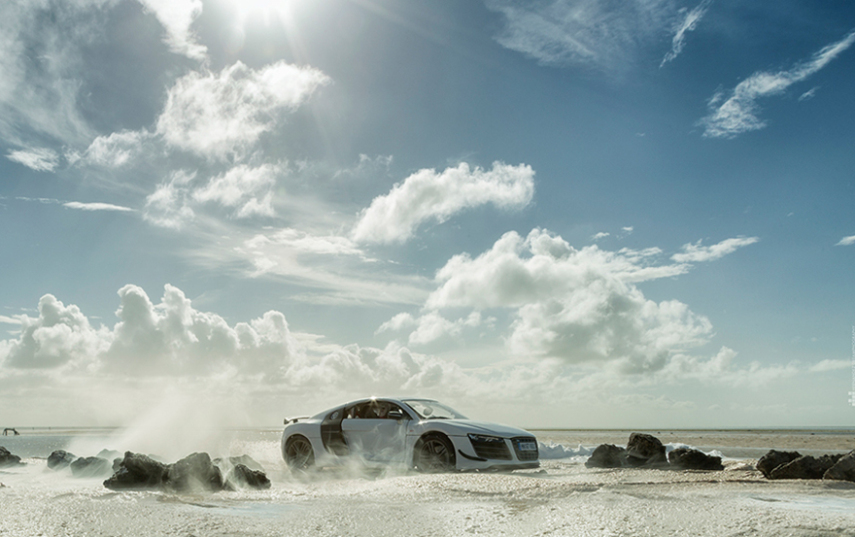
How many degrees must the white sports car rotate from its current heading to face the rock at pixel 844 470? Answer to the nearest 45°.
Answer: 0° — it already faces it

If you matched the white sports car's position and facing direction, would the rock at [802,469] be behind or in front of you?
in front

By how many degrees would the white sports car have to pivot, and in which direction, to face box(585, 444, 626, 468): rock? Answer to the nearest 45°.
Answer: approximately 45° to its left

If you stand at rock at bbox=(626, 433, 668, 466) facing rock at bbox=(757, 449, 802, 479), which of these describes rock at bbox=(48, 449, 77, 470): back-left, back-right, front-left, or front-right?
back-right

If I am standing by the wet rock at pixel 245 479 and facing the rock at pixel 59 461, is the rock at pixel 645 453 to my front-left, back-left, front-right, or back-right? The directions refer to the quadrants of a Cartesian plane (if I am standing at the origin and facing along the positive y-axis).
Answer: back-right

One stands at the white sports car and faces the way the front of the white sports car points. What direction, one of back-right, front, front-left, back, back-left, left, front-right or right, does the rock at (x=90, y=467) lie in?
back-right

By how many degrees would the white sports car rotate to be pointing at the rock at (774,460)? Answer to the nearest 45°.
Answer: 0° — it already faces it

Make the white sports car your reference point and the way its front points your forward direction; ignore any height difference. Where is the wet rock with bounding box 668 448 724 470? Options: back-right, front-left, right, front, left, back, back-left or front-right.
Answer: front-left

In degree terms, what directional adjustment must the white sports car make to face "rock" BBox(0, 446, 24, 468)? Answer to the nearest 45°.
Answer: approximately 135° to its right

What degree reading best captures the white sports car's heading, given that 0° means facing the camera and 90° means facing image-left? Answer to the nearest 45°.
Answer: approximately 315°

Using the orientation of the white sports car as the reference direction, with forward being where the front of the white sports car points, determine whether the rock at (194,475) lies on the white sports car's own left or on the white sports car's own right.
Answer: on the white sports car's own right

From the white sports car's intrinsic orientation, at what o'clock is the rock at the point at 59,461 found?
The rock is roughly at 5 o'clock from the white sports car.

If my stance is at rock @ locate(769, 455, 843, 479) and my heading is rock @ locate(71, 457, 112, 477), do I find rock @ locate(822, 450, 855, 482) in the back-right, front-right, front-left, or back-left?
back-left
